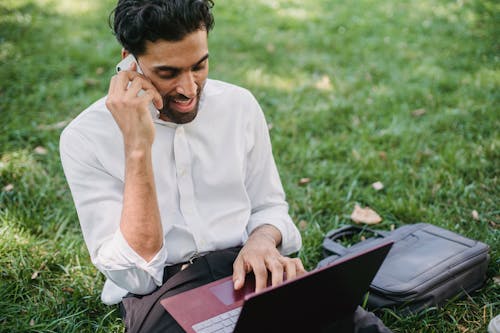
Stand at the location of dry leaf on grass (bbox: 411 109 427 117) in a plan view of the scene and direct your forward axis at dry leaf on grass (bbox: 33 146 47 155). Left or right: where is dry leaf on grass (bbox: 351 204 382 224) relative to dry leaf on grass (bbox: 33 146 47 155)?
left

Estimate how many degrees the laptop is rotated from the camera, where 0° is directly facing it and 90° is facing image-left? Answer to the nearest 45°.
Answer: approximately 135°

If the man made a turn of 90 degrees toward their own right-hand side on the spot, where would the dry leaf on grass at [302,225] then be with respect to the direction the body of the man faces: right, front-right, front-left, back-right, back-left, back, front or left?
back

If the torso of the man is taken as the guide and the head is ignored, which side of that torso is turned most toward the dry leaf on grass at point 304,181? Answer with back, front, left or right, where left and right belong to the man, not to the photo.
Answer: left

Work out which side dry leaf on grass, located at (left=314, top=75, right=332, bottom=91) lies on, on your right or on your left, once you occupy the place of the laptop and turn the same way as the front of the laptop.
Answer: on your right

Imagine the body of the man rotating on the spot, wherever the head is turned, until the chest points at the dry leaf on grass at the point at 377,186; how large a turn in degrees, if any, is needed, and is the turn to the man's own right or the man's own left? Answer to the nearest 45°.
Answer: approximately 90° to the man's own left

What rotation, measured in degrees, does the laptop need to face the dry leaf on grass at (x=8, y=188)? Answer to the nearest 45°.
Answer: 0° — it already faces it

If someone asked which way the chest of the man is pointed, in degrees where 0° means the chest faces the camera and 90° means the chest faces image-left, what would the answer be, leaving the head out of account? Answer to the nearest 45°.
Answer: approximately 315°

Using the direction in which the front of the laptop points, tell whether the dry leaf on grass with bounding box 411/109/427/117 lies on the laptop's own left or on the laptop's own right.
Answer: on the laptop's own right
